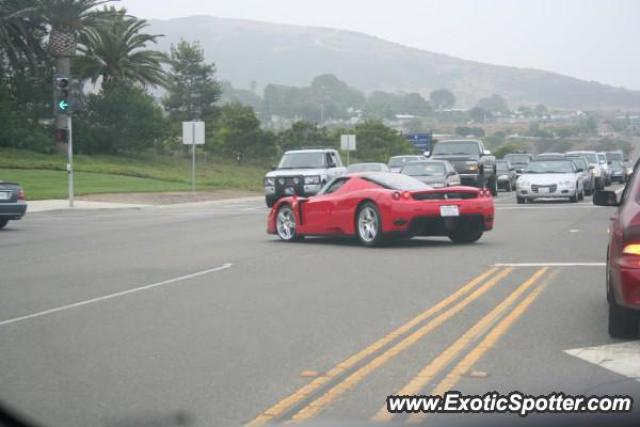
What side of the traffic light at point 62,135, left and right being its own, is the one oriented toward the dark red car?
front

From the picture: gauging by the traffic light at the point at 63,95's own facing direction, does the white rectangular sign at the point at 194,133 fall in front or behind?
behind

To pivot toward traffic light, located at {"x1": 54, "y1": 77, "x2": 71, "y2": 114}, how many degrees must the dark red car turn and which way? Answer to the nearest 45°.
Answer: approximately 45° to its left

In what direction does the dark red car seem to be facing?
away from the camera

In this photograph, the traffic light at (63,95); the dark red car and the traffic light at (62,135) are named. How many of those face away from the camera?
1

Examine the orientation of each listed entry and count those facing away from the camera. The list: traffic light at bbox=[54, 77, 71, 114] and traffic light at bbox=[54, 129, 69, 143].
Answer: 0

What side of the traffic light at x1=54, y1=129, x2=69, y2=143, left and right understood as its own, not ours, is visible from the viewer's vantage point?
front

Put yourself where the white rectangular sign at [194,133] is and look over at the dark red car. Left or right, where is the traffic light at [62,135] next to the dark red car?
right

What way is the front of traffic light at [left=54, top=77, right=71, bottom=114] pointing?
toward the camera

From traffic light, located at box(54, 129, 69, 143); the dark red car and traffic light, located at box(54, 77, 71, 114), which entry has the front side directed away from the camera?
the dark red car

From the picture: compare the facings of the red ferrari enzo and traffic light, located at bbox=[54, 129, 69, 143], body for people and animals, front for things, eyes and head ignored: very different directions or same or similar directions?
very different directions

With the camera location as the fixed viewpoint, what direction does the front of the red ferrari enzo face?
facing away from the viewer and to the left of the viewer

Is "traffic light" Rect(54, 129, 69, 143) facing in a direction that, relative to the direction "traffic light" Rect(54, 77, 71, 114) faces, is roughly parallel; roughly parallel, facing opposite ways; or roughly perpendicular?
roughly parallel

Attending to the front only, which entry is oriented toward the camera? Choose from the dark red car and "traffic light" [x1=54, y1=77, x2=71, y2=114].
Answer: the traffic light

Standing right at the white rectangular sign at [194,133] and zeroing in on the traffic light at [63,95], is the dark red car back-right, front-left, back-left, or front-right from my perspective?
front-left
